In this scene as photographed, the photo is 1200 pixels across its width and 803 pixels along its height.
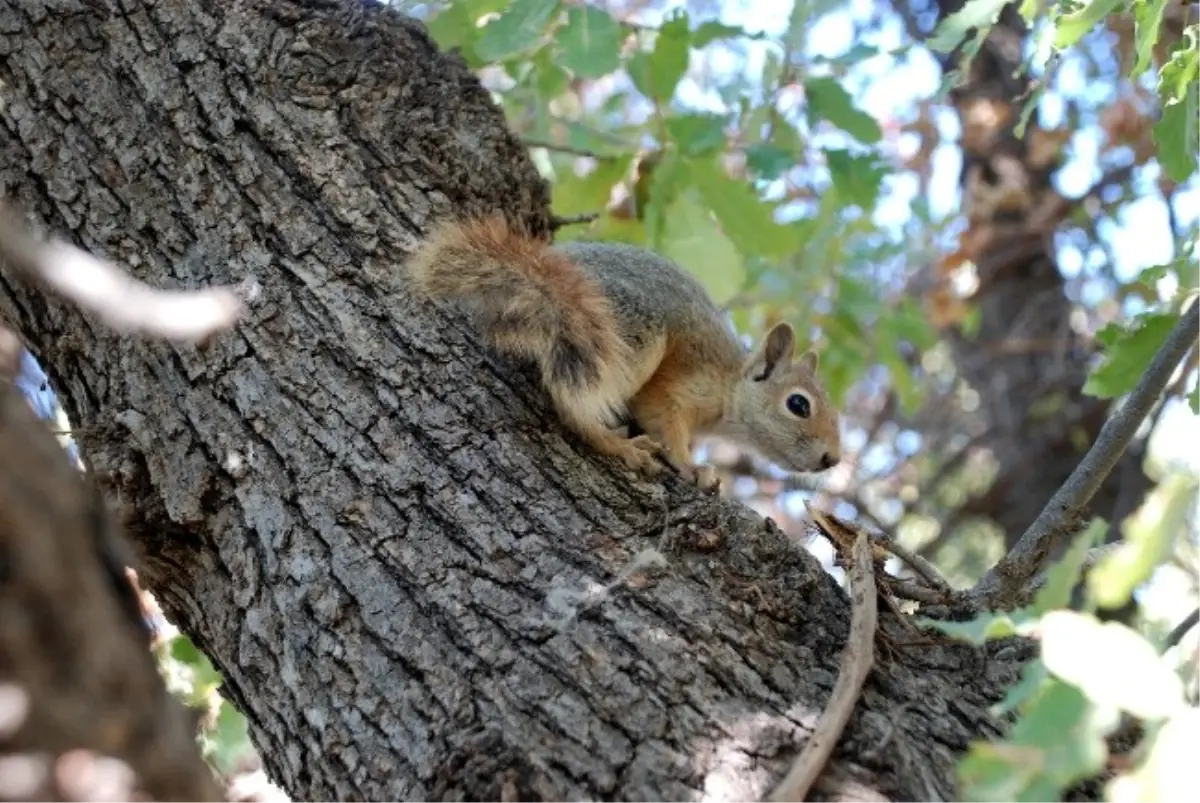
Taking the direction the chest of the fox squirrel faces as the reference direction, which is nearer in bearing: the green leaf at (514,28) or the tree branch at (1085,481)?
the tree branch

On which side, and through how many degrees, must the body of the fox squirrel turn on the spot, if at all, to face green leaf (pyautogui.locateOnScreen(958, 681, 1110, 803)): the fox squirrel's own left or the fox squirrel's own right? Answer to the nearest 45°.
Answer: approximately 90° to the fox squirrel's own right

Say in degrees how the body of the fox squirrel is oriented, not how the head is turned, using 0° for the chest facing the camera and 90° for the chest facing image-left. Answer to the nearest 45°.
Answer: approximately 270°

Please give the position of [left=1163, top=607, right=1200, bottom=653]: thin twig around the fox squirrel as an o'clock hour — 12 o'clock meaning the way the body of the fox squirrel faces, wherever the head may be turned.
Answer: The thin twig is roughly at 12 o'clock from the fox squirrel.

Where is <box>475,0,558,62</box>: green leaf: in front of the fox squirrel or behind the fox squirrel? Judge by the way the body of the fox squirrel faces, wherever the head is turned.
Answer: behind

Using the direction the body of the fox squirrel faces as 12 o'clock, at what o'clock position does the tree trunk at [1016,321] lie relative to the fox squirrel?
The tree trunk is roughly at 10 o'clock from the fox squirrel.
